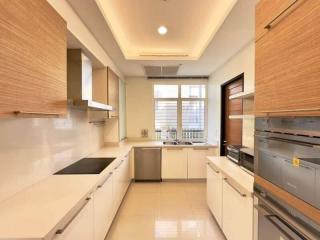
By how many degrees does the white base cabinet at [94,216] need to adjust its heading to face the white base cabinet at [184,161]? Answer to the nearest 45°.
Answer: approximately 45° to its left

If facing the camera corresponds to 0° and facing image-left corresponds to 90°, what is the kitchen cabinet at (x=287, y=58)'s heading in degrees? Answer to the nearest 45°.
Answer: approximately 45°

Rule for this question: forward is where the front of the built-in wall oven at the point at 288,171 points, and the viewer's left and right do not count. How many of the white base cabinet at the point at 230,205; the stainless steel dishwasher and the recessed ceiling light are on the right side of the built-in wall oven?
3

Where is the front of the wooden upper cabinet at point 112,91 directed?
to the viewer's right

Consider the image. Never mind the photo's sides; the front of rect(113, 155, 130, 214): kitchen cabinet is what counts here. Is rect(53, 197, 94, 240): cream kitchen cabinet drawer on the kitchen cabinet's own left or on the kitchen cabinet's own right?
on the kitchen cabinet's own right

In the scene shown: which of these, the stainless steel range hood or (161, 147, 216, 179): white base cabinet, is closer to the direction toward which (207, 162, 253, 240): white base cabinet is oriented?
the stainless steel range hood

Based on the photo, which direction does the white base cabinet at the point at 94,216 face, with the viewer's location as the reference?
facing to the right of the viewer

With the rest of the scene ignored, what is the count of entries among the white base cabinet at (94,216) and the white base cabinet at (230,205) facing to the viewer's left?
1

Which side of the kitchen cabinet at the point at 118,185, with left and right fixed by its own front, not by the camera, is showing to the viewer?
right

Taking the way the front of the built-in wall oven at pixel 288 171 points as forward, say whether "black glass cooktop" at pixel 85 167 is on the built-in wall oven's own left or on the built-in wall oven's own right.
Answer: on the built-in wall oven's own right
